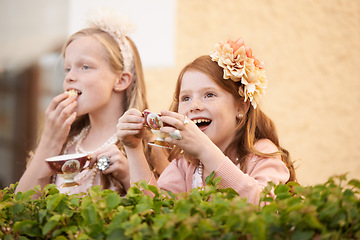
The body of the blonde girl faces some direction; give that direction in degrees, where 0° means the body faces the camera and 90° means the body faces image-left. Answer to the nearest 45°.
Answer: approximately 45°
